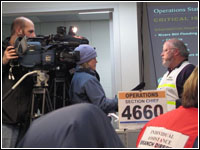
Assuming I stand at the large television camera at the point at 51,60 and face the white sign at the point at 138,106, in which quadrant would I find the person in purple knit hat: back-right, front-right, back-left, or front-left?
front-left

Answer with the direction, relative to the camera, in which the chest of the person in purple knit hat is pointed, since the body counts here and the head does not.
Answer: to the viewer's right

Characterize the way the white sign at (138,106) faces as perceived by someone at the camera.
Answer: facing the viewer

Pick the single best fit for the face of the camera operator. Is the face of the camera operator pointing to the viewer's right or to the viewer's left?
to the viewer's right

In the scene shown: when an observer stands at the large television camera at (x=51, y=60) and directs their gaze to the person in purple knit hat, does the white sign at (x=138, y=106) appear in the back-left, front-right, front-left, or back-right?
front-right

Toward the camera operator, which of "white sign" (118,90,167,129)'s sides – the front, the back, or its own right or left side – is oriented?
right

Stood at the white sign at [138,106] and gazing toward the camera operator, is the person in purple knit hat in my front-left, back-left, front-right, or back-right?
front-right

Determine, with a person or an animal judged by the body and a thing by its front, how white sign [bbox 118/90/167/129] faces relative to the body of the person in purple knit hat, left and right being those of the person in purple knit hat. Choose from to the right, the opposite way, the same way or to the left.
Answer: to the right

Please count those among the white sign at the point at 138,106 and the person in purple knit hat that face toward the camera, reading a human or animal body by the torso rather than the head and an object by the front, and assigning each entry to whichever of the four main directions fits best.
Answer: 1

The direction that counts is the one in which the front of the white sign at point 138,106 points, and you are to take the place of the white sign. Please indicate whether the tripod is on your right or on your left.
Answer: on your right

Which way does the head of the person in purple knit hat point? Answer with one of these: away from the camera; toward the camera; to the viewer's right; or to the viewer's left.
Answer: to the viewer's right
